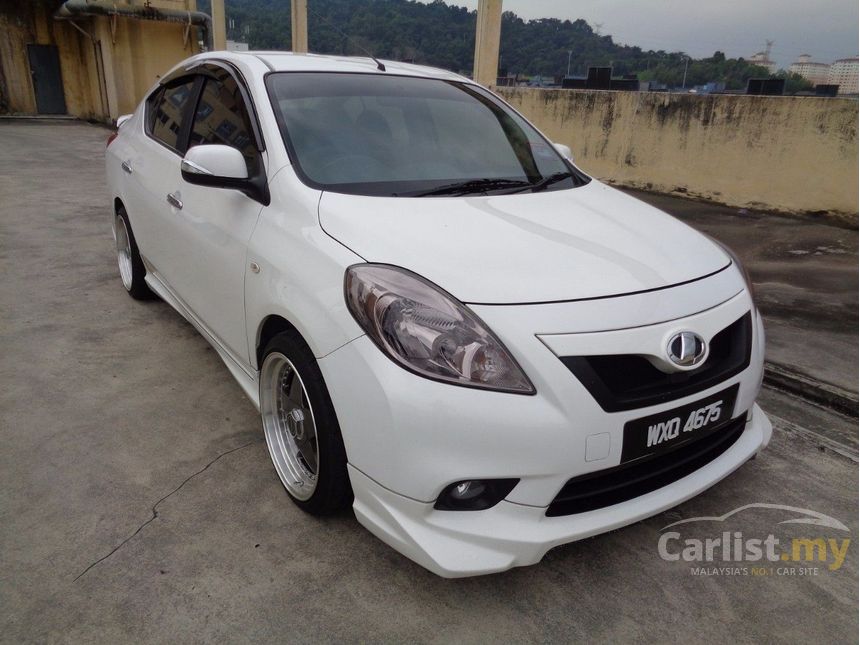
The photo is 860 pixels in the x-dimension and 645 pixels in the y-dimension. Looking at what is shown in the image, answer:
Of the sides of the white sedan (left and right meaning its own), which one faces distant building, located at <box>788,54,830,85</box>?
left

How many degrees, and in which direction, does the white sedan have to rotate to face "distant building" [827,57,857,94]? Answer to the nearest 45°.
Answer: approximately 90° to its left

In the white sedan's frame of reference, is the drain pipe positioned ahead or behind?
behind

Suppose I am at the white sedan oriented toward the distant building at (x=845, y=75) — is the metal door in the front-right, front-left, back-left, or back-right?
front-left

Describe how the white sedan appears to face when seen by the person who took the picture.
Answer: facing the viewer and to the right of the viewer

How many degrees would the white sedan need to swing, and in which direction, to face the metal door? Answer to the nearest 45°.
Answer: approximately 180°

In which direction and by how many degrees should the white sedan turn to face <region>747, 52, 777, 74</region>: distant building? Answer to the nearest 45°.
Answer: approximately 90° to its left
